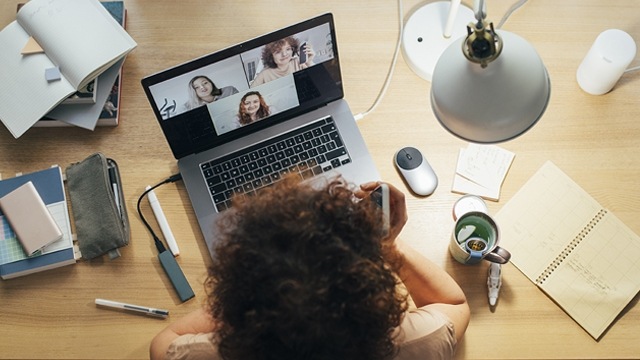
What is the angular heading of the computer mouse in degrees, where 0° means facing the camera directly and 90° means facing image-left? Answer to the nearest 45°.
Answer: approximately 135°

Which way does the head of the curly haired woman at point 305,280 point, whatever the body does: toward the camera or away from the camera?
away from the camera

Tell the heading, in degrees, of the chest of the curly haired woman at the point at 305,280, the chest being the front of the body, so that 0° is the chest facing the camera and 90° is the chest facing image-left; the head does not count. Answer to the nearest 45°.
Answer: approximately 180°

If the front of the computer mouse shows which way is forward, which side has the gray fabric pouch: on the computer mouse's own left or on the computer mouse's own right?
on the computer mouse's own left

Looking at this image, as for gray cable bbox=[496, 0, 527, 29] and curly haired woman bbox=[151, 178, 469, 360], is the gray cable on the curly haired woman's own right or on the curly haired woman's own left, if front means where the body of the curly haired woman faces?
on the curly haired woman's own right

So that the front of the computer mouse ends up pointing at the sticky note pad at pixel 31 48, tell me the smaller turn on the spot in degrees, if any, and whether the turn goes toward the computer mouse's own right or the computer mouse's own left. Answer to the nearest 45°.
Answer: approximately 45° to the computer mouse's own left
